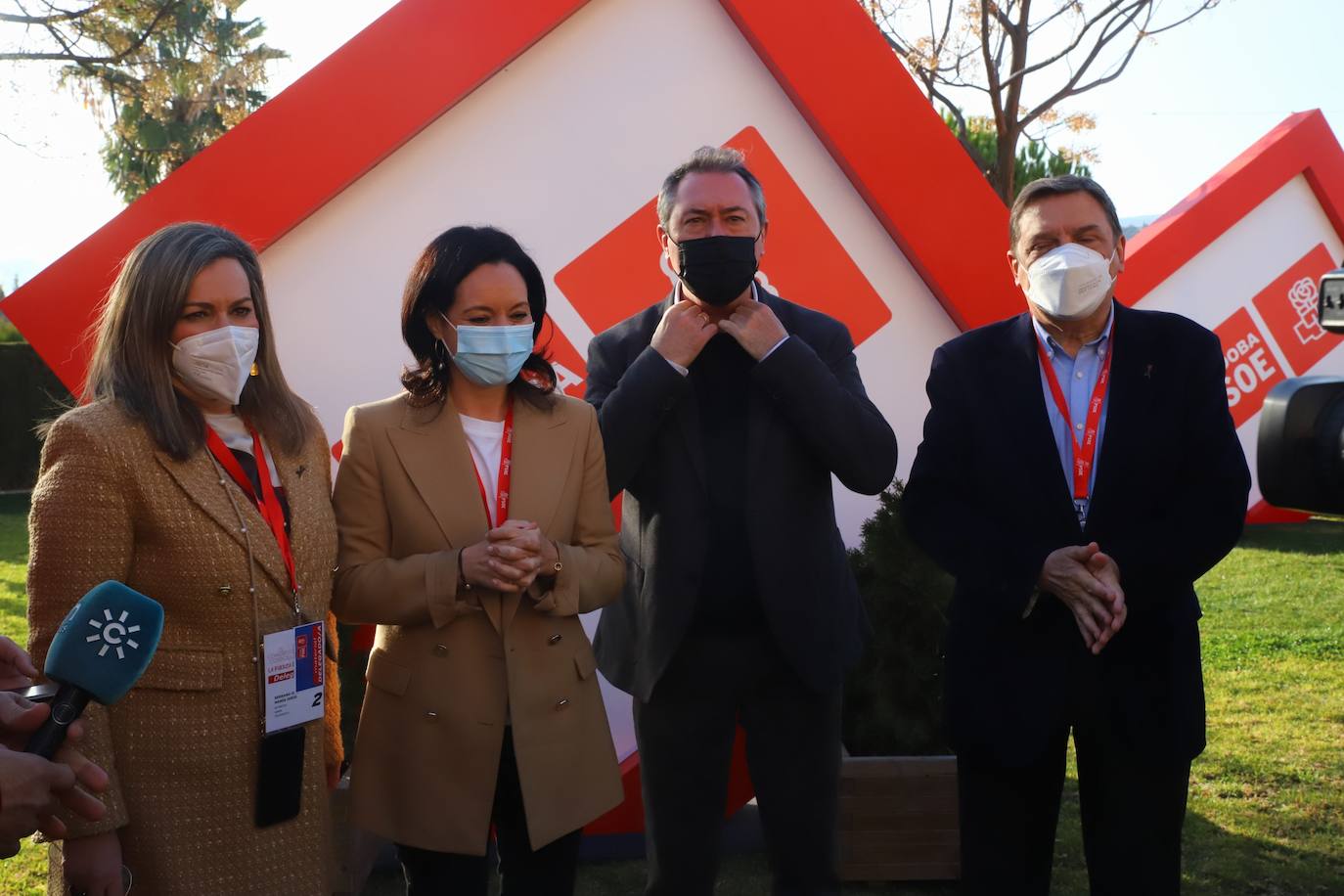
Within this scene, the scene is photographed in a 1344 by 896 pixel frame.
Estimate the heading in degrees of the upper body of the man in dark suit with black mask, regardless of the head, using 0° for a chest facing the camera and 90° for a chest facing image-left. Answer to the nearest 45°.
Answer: approximately 0°

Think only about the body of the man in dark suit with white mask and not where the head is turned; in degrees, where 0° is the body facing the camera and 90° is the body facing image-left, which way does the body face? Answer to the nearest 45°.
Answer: approximately 0°

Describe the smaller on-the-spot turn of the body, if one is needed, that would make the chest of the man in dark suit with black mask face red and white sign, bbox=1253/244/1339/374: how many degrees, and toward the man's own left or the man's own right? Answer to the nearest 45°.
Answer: approximately 135° to the man's own left

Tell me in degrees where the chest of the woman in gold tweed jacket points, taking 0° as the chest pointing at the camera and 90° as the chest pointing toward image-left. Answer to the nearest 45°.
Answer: approximately 315°

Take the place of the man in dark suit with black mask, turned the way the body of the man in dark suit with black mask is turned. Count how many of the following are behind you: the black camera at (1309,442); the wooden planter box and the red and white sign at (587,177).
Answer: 2

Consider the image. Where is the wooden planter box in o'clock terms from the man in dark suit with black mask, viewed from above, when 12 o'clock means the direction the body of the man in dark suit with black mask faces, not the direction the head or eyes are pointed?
The wooden planter box is roughly at 6 o'clock from the man in dark suit with black mask.

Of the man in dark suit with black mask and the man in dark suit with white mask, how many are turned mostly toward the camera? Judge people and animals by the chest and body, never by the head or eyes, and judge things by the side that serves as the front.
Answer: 2

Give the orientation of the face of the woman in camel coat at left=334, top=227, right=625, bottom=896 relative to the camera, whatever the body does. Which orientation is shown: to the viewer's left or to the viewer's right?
to the viewer's right

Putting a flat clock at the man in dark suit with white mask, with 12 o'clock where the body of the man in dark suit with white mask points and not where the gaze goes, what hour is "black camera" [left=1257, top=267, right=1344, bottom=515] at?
The black camera is roughly at 11 o'clock from the man in dark suit with white mask.
